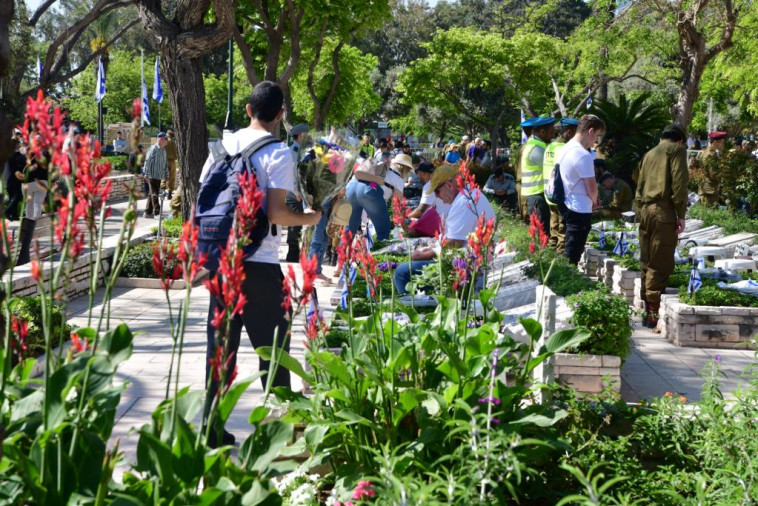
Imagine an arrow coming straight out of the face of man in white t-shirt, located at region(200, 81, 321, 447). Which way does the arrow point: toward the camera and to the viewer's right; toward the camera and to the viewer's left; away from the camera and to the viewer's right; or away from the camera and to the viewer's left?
away from the camera and to the viewer's right

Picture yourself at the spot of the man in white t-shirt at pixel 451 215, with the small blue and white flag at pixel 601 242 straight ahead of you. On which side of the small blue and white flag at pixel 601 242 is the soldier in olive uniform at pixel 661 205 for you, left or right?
right

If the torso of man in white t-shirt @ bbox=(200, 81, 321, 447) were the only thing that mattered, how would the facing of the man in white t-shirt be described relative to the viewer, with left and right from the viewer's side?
facing away from the viewer and to the right of the viewer

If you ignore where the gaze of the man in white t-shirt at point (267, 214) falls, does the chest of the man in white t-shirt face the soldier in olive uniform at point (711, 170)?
yes

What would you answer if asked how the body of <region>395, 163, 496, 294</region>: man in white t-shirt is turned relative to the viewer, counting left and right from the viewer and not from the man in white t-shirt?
facing to the left of the viewer

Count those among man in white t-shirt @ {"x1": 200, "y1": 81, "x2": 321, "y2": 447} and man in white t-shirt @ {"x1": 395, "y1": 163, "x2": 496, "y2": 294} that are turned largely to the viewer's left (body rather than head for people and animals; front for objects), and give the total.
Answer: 1
